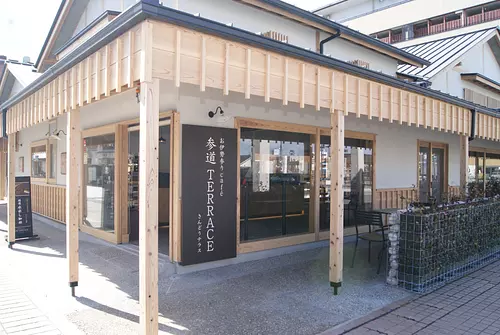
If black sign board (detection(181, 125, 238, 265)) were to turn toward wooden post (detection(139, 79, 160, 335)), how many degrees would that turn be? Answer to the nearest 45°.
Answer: approximately 45° to its right

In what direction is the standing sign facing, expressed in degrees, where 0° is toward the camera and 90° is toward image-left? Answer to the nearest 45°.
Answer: approximately 0°

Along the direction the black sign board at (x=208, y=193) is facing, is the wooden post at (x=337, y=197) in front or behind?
in front

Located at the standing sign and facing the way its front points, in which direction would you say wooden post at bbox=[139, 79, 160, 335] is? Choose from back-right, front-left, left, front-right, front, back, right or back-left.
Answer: front

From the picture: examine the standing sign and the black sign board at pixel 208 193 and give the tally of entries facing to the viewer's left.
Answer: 0

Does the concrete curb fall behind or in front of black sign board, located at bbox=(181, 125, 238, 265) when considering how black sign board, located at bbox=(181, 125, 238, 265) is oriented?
in front

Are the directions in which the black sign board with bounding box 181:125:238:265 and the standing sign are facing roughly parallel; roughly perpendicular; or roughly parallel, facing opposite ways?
roughly parallel
